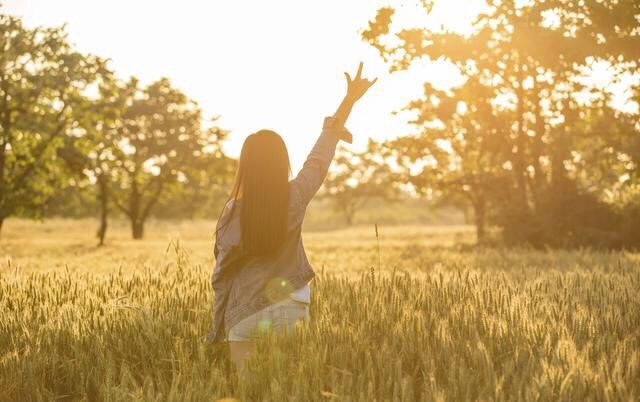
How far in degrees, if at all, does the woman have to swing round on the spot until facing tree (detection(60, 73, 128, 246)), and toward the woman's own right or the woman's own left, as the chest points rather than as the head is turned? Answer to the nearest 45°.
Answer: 0° — they already face it

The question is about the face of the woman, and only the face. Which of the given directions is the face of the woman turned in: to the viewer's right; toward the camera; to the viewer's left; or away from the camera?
away from the camera

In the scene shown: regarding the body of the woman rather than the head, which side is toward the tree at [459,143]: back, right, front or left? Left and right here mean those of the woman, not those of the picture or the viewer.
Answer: front

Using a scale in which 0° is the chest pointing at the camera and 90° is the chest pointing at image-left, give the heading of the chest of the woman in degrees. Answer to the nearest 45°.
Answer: approximately 180°

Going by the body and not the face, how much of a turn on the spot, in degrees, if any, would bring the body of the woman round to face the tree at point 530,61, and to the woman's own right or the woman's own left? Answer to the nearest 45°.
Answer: approximately 45° to the woman's own right

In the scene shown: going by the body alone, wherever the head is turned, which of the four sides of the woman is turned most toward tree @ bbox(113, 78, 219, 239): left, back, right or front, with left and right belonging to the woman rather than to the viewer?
front

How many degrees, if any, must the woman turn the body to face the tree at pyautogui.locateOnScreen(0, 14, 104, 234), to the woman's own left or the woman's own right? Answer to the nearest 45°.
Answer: approximately 45° to the woman's own left
